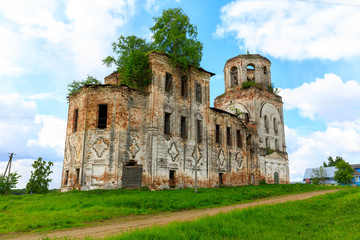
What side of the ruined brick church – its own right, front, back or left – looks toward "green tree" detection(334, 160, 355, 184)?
front

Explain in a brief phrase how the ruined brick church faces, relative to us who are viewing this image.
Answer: facing away from the viewer and to the right of the viewer
